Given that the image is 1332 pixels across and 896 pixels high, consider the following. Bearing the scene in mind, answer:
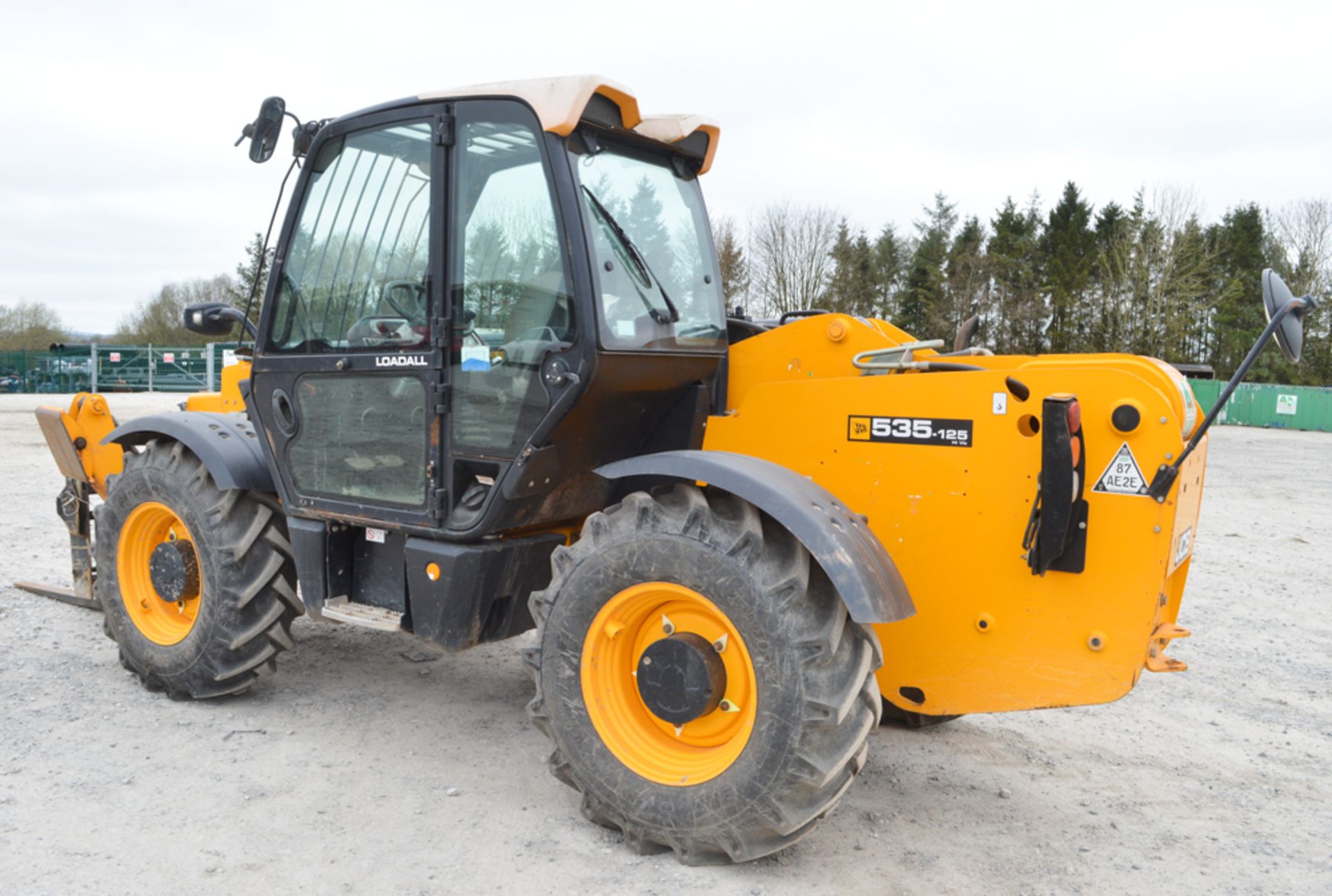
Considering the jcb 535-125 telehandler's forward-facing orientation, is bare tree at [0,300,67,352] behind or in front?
in front

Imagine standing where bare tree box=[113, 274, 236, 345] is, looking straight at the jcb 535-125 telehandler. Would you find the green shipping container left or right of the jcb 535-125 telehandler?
left

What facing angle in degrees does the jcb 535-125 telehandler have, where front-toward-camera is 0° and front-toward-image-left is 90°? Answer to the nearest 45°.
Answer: approximately 135°

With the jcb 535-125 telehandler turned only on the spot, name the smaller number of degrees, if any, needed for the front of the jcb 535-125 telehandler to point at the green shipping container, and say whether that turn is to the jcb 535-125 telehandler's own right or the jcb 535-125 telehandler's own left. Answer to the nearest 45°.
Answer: approximately 90° to the jcb 535-125 telehandler's own right

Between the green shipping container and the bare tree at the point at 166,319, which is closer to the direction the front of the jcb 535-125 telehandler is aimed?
the bare tree

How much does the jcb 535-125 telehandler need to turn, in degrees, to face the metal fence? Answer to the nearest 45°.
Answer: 0° — it already faces it

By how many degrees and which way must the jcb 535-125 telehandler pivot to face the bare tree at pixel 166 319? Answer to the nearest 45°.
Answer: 0° — it already faces it

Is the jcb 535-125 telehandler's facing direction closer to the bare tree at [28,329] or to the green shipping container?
the bare tree
